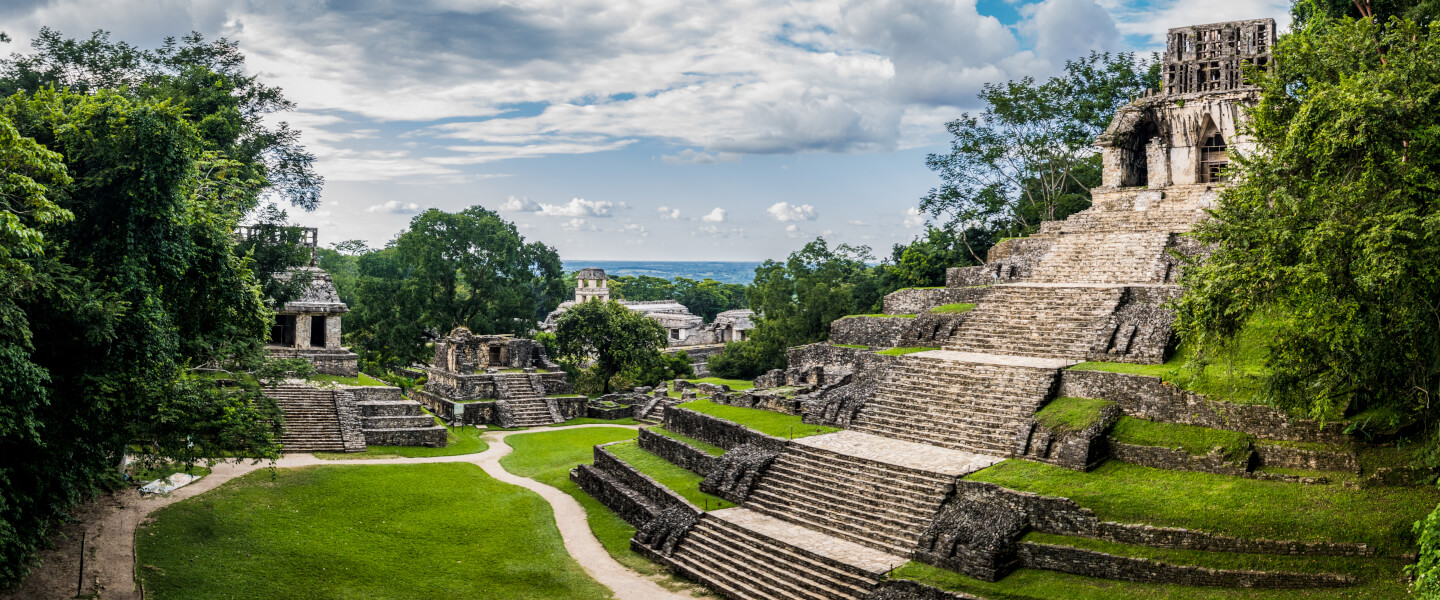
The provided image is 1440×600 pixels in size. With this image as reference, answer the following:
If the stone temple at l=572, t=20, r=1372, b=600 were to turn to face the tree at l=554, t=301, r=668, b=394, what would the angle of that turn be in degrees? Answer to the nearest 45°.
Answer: approximately 90° to its right

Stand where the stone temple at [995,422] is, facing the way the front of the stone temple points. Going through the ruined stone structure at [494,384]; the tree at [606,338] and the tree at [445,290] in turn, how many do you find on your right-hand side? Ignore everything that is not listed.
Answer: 3

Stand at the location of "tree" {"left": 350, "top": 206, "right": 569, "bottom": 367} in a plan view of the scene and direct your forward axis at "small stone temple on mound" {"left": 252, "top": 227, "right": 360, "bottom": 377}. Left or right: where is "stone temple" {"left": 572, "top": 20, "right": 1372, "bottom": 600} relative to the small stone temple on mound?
left

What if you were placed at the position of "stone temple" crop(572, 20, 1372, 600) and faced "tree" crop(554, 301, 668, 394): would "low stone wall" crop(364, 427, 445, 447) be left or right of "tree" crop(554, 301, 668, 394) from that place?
left

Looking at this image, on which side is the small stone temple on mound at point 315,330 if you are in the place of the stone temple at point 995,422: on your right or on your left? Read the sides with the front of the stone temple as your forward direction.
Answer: on your right

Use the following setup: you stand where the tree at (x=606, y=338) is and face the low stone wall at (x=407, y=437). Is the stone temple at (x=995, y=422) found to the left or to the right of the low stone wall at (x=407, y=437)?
left

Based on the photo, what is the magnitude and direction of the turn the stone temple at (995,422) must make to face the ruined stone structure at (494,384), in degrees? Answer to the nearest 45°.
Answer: approximately 90° to its right

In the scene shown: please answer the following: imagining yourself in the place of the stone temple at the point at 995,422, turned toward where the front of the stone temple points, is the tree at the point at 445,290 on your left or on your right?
on your right

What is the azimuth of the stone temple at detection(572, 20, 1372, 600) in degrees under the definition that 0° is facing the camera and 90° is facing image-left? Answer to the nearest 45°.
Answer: approximately 45°

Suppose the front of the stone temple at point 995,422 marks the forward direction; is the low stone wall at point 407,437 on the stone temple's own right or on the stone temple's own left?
on the stone temple's own right
